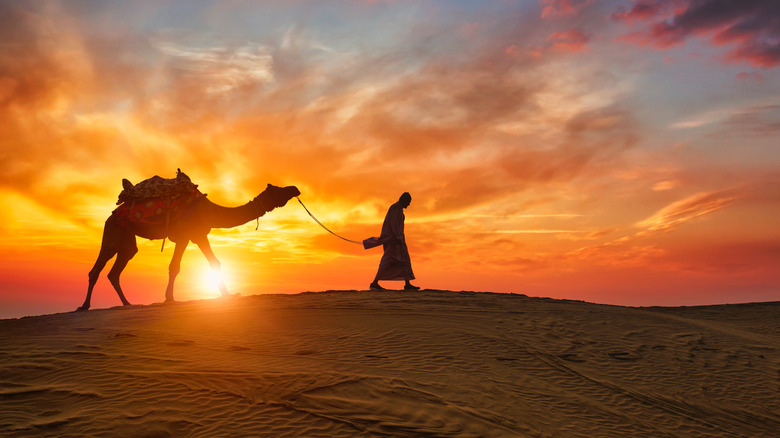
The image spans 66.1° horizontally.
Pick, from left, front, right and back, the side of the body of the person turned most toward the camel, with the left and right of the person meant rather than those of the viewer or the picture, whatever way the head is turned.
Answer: back

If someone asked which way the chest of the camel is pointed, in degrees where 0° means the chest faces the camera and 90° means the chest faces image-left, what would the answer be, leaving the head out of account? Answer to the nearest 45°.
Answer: approximately 270°

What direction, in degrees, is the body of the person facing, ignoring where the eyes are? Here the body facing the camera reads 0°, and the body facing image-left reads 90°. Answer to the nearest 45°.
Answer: approximately 270°

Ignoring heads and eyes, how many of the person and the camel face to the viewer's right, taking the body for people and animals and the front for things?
2

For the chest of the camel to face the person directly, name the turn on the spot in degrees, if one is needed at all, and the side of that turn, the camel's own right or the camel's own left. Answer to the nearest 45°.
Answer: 0° — it already faces them
